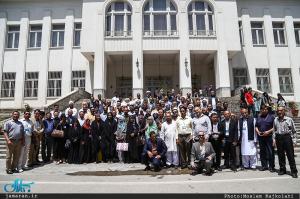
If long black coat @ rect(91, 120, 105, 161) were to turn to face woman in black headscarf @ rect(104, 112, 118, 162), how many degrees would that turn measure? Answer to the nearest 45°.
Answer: approximately 90° to its left

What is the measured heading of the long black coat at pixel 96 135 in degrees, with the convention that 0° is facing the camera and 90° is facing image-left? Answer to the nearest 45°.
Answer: approximately 0°

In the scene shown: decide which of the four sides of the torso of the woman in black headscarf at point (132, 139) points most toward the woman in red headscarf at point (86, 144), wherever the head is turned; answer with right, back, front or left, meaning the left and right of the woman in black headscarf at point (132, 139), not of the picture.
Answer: right

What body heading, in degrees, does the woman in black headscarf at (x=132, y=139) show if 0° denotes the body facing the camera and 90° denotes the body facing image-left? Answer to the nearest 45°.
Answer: approximately 0°

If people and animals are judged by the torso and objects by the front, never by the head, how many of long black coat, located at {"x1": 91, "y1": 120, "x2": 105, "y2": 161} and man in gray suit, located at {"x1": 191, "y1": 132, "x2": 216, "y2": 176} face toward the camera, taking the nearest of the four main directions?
2

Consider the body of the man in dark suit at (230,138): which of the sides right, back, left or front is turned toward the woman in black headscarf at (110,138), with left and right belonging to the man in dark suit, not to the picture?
right

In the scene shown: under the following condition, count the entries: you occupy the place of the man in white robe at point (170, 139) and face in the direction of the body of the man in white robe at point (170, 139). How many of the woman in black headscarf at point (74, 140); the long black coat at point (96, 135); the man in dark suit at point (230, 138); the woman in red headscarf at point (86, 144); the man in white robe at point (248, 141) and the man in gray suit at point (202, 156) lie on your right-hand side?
3
